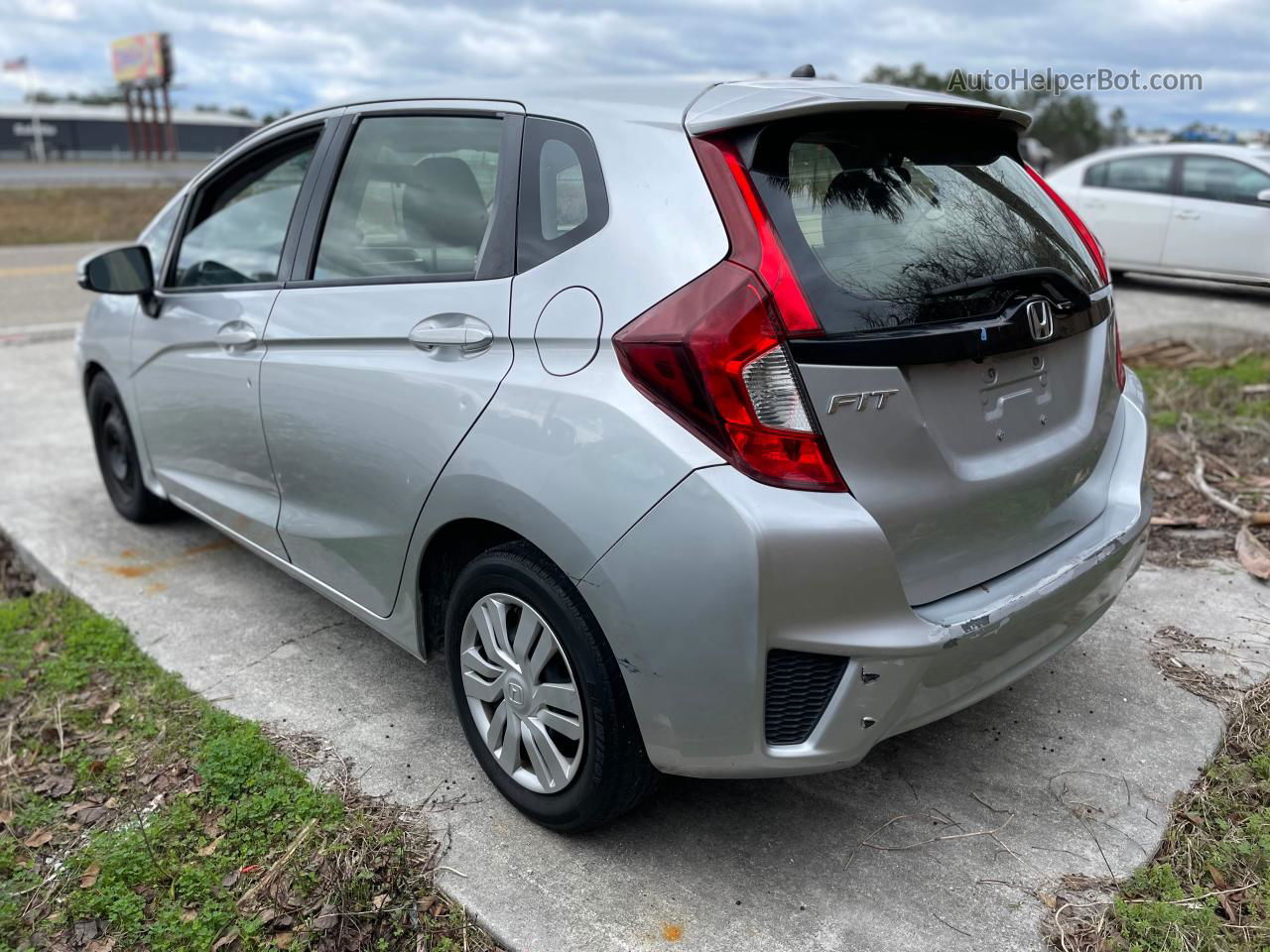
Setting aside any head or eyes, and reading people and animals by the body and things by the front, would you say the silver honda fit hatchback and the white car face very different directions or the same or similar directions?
very different directions

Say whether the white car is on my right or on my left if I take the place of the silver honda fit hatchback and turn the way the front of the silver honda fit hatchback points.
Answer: on my right

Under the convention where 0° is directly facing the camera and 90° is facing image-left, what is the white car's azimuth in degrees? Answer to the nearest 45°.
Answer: approximately 270°

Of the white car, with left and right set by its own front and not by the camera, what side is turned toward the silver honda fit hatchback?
right

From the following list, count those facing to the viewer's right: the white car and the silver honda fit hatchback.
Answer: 1

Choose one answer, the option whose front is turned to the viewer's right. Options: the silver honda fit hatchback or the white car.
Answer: the white car

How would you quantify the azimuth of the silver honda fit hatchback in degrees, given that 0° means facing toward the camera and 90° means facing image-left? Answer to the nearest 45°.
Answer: approximately 135°
